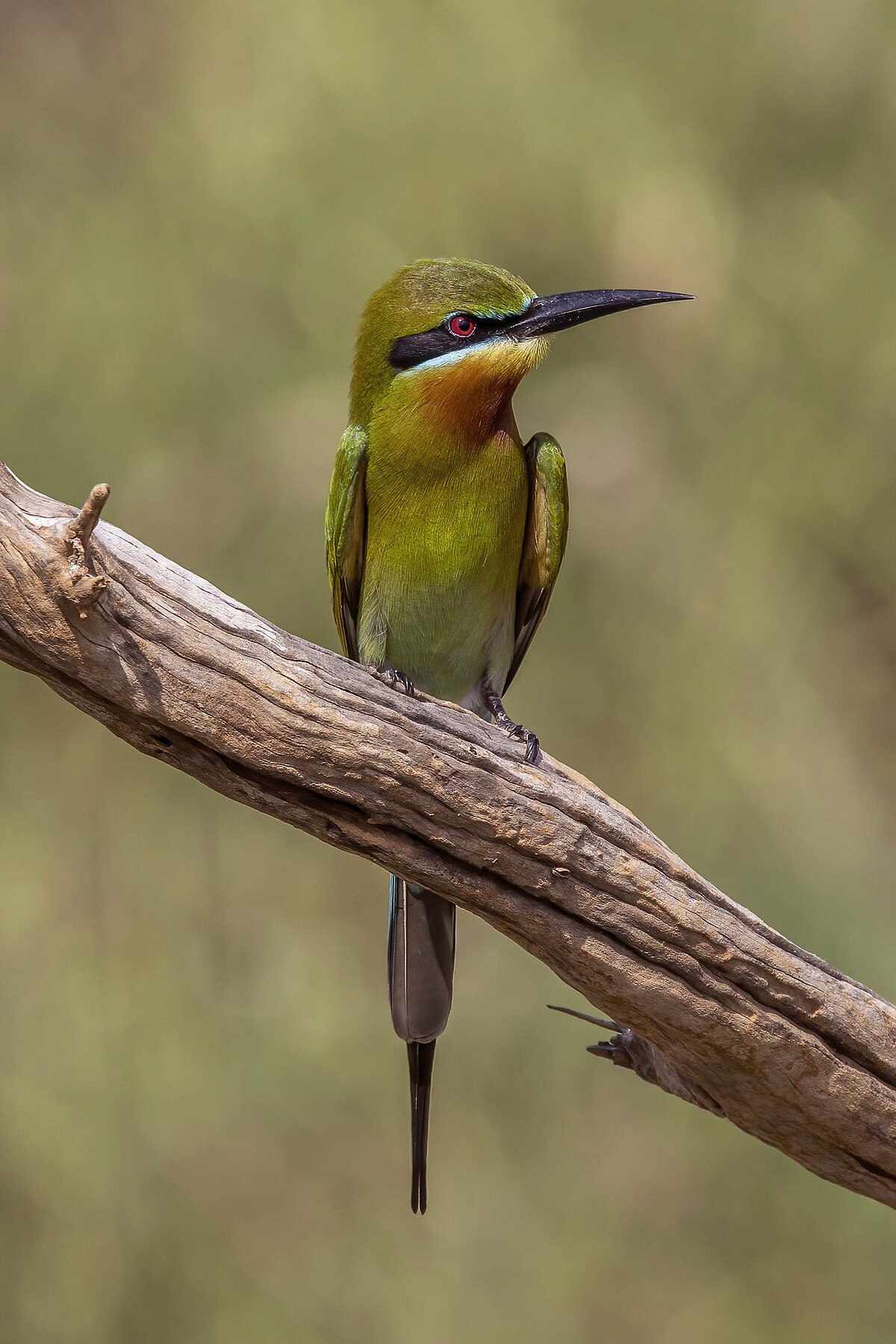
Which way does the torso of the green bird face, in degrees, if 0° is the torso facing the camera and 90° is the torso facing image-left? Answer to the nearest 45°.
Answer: approximately 0°
